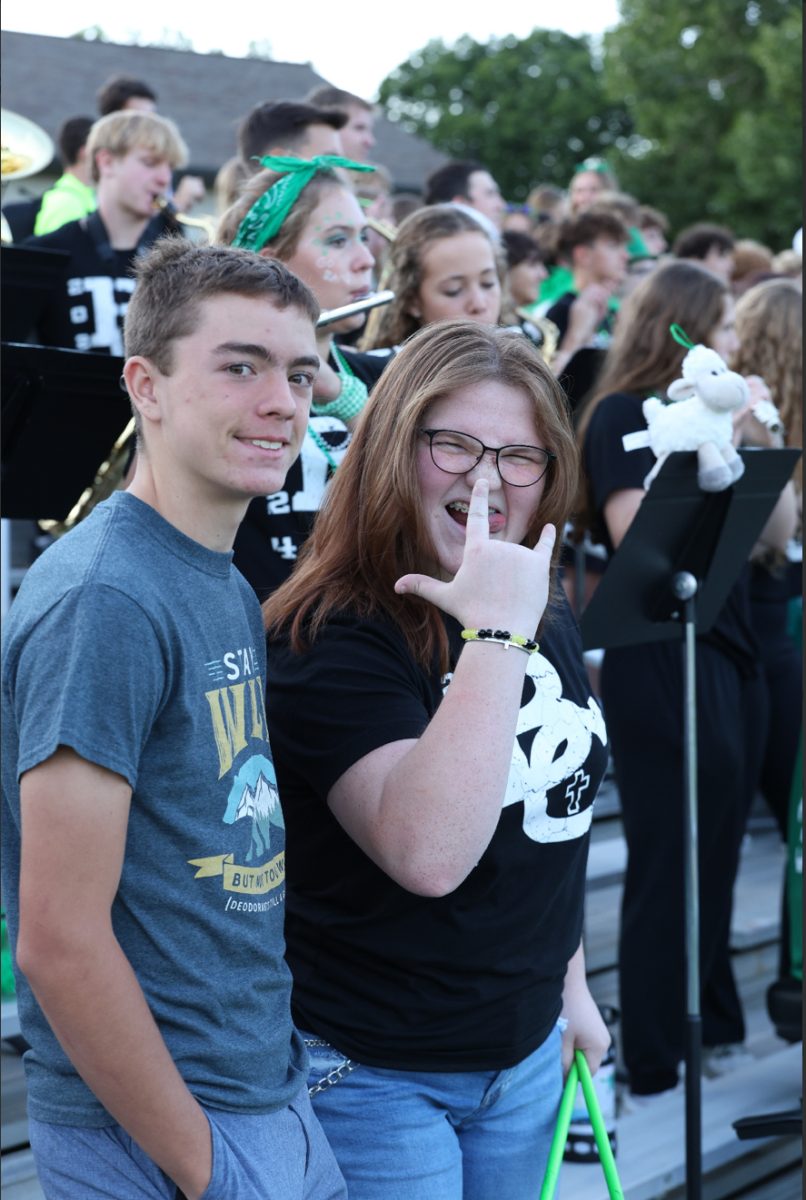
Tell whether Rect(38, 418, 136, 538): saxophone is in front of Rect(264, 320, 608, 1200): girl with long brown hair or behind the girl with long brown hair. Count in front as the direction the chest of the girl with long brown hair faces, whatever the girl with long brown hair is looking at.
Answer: behind

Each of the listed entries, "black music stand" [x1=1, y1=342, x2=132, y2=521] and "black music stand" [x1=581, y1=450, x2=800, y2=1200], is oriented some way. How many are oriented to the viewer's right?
0

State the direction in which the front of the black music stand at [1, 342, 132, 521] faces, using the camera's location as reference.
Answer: facing away from the viewer and to the left of the viewer

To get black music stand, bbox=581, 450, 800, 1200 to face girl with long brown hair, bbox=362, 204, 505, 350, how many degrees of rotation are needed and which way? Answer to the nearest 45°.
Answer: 0° — it already faces them

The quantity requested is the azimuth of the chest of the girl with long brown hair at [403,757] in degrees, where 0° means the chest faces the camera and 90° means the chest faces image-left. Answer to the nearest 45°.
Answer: approximately 315°

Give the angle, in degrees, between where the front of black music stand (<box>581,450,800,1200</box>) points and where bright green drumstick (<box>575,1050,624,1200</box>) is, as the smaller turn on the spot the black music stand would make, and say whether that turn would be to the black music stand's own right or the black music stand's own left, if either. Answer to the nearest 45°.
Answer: approximately 135° to the black music stand's own left

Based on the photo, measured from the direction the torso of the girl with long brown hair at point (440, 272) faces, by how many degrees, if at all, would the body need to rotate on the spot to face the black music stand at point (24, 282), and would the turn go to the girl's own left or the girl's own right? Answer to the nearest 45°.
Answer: approximately 135° to the girl's own right

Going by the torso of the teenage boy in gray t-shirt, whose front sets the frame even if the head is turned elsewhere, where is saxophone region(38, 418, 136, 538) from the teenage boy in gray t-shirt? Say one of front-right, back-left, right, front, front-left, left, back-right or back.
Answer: back-left

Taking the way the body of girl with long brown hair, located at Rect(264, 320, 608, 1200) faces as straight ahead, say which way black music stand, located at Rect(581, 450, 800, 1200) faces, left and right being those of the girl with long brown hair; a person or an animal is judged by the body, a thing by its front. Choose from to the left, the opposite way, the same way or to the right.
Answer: the opposite way
